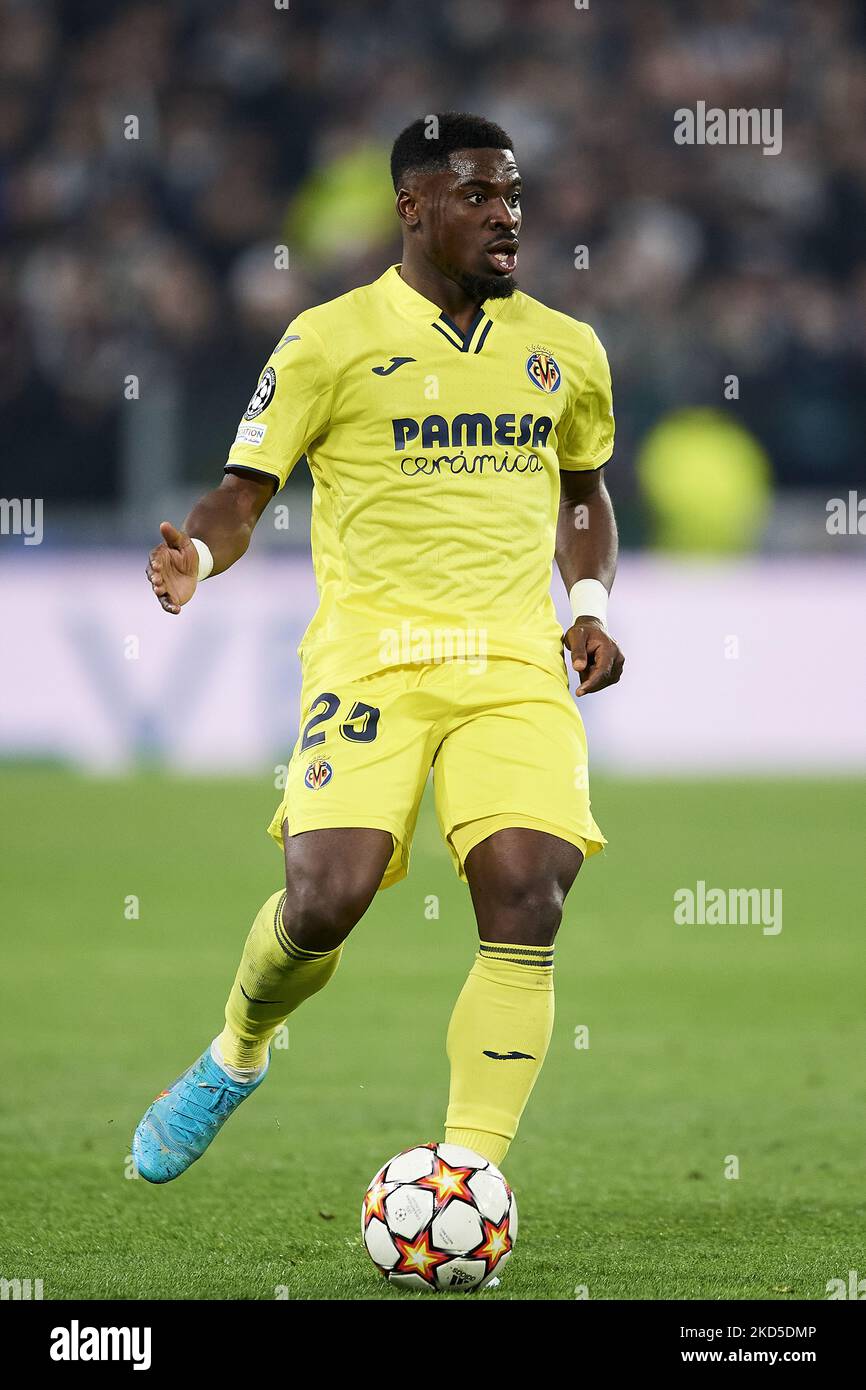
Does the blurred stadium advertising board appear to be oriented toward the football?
yes

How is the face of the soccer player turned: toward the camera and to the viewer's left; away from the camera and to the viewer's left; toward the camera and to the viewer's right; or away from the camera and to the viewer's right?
toward the camera and to the viewer's right

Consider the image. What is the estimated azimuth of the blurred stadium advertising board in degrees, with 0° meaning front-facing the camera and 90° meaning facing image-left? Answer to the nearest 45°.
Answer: approximately 0°

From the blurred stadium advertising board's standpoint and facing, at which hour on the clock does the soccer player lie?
The soccer player is roughly at 12 o'clock from the blurred stadium advertising board.
